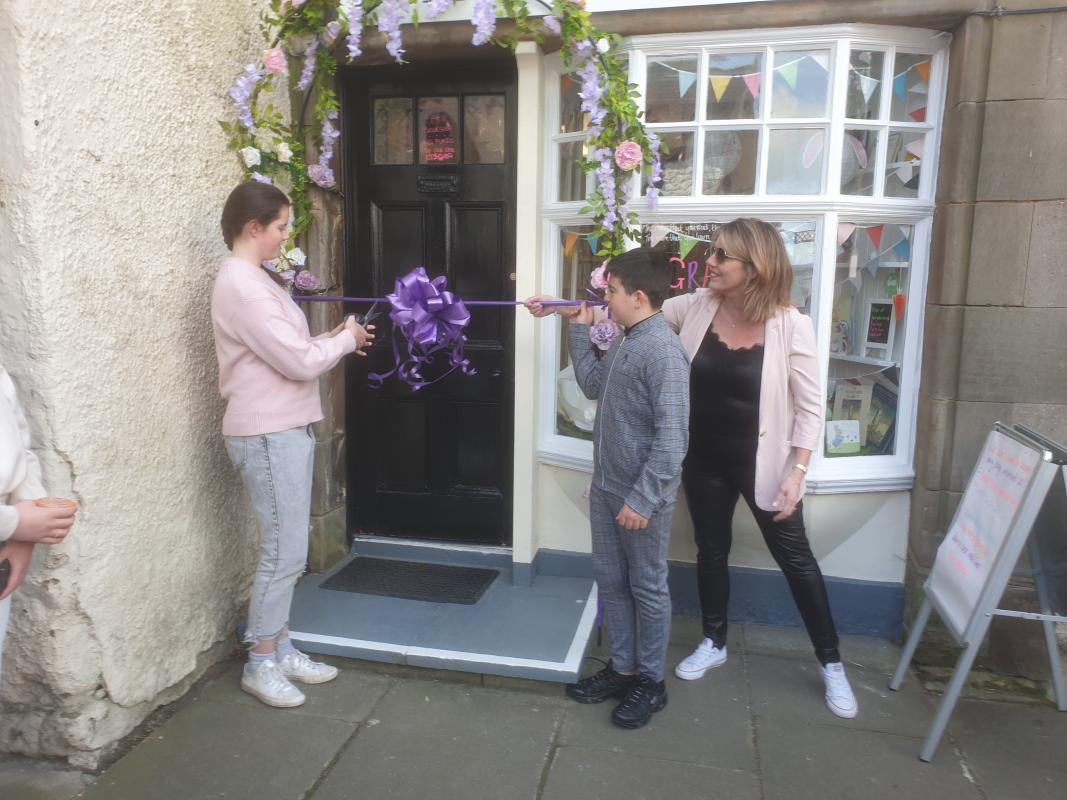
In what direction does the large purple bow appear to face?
toward the camera

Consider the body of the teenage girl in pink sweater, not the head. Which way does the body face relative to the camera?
to the viewer's right

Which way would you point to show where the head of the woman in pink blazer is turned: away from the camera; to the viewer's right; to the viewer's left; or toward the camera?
to the viewer's left

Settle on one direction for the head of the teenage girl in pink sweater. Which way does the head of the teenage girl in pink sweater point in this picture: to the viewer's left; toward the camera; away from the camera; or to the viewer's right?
to the viewer's right

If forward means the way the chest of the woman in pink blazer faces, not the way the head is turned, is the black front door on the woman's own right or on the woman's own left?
on the woman's own right

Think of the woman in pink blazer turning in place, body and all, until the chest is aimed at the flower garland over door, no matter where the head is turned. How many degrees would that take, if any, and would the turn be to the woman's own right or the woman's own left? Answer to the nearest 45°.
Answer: approximately 45° to the woman's own right

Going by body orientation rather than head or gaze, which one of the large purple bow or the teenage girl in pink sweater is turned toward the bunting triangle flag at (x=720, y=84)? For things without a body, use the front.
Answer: the teenage girl in pink sweater

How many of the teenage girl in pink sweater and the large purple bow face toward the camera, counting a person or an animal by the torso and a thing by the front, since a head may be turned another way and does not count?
1

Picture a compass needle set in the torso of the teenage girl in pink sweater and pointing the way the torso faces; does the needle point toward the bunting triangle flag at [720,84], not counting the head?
yes

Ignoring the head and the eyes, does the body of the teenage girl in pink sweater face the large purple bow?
yes
